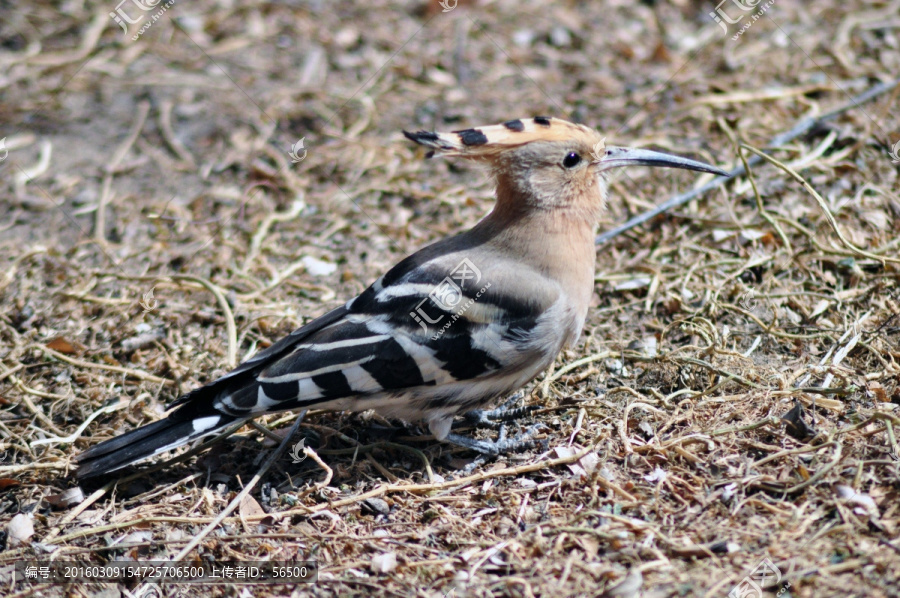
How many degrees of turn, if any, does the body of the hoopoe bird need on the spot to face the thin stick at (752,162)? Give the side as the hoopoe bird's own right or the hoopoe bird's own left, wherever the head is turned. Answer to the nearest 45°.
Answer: approximately 45° to the hoopoe bird's own left

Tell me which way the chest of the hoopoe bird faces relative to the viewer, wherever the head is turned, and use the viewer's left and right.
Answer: facing to the right of the viewer
